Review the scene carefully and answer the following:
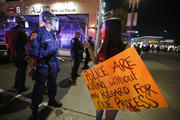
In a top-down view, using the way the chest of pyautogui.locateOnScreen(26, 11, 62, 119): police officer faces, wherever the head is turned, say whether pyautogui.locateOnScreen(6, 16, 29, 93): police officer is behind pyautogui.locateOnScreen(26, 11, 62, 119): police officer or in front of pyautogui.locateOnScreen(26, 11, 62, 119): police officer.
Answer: behind

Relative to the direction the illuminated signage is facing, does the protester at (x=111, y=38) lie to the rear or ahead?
ahead

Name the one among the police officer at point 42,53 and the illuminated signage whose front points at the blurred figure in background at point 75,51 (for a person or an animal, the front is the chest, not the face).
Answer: the illuminated signage

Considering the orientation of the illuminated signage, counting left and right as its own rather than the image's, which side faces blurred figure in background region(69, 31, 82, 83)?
front

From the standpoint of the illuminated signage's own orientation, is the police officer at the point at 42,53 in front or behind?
in front

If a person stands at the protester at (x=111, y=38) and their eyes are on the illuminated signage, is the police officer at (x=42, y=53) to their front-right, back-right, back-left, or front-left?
front-left

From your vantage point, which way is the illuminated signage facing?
toward the camera

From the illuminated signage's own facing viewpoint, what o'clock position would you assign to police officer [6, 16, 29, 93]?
The police officer is roughly at 12 o'clock from the illuminated signage.
